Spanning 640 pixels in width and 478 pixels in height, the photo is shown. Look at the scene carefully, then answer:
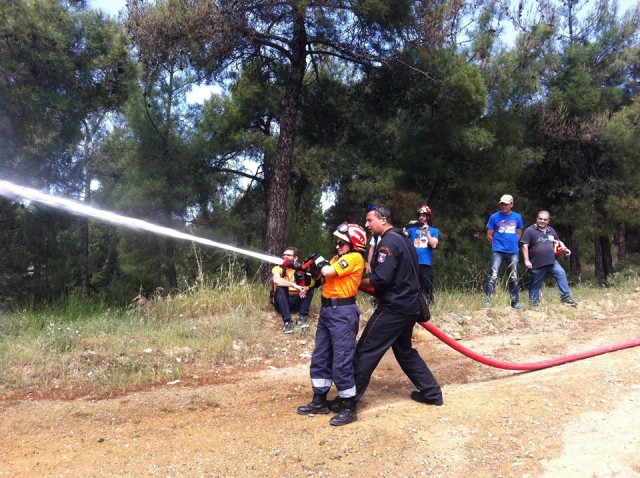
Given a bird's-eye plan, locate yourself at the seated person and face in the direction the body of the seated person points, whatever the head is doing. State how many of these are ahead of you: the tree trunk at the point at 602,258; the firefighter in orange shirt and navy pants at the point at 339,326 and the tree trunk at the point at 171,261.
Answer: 1

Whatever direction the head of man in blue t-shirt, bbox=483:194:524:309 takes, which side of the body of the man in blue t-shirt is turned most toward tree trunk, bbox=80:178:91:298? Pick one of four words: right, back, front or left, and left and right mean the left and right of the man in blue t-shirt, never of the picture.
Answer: right

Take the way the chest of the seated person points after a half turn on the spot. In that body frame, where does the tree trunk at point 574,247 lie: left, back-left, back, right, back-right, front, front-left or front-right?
front-right

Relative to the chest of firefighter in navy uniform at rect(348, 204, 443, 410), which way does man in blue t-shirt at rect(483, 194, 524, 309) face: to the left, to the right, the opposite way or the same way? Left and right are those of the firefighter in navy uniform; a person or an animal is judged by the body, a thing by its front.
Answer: to the left

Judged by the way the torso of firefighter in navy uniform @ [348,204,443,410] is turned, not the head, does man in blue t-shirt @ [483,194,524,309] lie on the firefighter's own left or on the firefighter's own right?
on the firefighter's own right

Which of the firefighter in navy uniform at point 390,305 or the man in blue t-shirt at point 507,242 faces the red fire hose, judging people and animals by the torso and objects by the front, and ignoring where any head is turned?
the man in blue t-shirt

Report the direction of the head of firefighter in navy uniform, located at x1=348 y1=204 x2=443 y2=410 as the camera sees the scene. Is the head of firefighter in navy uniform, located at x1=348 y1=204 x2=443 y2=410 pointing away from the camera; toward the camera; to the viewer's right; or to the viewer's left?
to the viewer's left

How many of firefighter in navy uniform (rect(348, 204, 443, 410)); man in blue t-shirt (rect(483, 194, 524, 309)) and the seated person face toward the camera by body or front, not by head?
2

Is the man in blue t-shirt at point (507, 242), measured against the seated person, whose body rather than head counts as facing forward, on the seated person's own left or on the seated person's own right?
on the seated person's own left

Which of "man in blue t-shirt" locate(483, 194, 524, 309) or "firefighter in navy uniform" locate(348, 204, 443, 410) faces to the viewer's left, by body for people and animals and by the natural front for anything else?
the firefighter in navy uniform

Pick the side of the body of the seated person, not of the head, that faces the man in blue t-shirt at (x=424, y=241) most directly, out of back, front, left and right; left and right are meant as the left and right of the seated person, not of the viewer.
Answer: left

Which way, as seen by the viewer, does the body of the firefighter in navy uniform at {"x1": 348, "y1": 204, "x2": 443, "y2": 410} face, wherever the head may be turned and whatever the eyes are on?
to the viewer's left

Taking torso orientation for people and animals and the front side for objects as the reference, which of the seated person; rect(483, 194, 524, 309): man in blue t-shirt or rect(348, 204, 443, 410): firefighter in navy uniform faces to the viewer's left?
the firefighter in navy uniform

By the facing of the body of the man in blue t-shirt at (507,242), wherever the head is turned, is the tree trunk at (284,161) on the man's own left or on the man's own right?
on the man's own right
